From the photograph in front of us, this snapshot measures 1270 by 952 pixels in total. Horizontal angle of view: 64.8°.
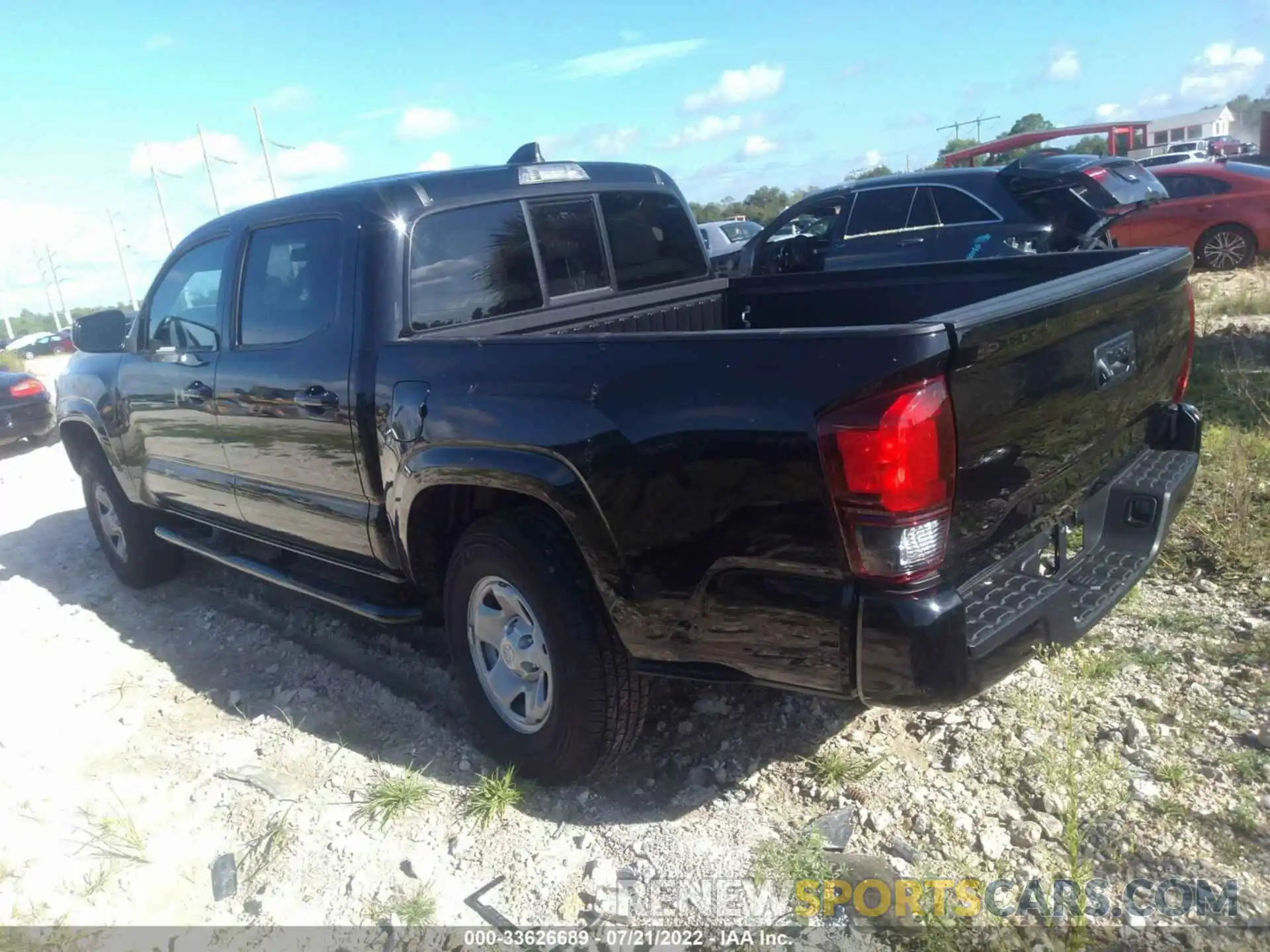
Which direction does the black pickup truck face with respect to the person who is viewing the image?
facing away from the viewer and to the left of the viewer

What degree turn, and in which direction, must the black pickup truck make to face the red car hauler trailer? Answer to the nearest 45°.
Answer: approximately 90° to its right

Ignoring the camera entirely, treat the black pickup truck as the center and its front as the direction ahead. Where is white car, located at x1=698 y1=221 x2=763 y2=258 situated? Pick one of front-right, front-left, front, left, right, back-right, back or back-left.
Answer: front-right

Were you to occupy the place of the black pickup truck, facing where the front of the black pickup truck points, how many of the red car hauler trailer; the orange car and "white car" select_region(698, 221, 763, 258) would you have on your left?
0

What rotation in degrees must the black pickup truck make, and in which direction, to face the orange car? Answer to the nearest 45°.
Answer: approximately 90° to its right

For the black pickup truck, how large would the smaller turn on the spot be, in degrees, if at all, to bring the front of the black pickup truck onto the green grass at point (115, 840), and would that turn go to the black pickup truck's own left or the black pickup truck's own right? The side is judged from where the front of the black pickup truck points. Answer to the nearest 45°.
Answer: approximately 45° to the black pickup truck's own left

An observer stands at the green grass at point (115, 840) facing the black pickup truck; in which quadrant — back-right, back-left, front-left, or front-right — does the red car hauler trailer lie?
front-left
